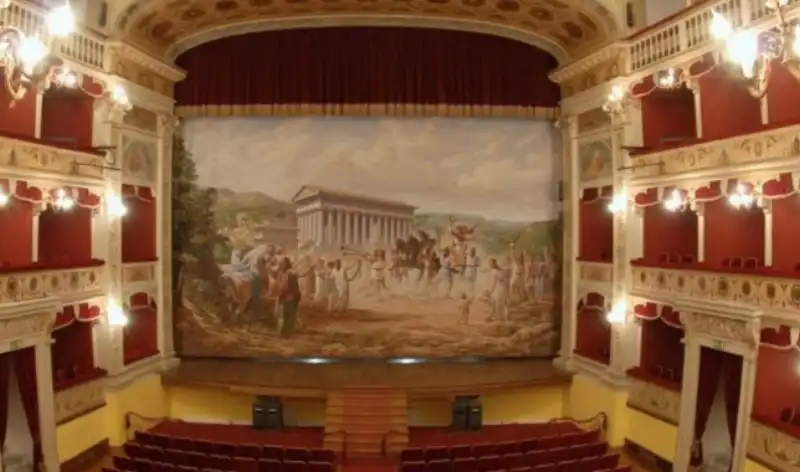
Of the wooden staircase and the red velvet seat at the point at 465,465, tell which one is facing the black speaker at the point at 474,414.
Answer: the red velvet seat

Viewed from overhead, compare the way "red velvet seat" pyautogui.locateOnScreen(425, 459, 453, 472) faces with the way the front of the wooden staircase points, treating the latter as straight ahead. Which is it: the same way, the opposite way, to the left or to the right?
the opposite way

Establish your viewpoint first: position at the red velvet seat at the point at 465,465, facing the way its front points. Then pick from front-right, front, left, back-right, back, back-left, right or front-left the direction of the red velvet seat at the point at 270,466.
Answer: left

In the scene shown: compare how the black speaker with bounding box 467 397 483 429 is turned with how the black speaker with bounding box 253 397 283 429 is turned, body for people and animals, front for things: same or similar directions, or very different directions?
same or similar directions

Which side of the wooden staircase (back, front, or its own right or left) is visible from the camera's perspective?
front

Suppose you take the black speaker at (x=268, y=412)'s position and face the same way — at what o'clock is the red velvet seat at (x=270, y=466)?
The red velvet seat is roughly at 12 o'clock from the black speaker.

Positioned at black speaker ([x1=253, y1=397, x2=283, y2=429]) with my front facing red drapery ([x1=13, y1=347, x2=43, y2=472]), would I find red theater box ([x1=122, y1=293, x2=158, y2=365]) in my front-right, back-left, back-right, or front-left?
front-right

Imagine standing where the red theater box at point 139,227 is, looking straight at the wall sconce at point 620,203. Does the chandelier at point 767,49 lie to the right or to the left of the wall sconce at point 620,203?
right

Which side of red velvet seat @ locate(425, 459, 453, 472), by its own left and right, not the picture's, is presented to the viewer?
back

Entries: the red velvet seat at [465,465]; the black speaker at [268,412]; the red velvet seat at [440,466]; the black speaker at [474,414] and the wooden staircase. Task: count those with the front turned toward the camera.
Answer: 3

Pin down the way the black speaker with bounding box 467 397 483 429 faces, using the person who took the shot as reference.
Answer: facing the viewer

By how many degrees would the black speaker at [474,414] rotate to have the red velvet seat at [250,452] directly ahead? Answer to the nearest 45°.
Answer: approximately 45° to its right

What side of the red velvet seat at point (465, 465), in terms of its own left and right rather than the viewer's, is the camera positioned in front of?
back

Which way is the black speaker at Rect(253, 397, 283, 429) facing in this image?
toward the camera

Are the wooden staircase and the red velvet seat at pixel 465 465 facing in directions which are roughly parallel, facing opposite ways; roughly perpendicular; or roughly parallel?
roughly parallel, facing opposite ways

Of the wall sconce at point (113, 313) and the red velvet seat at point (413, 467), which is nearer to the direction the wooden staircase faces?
the red velvet seat
